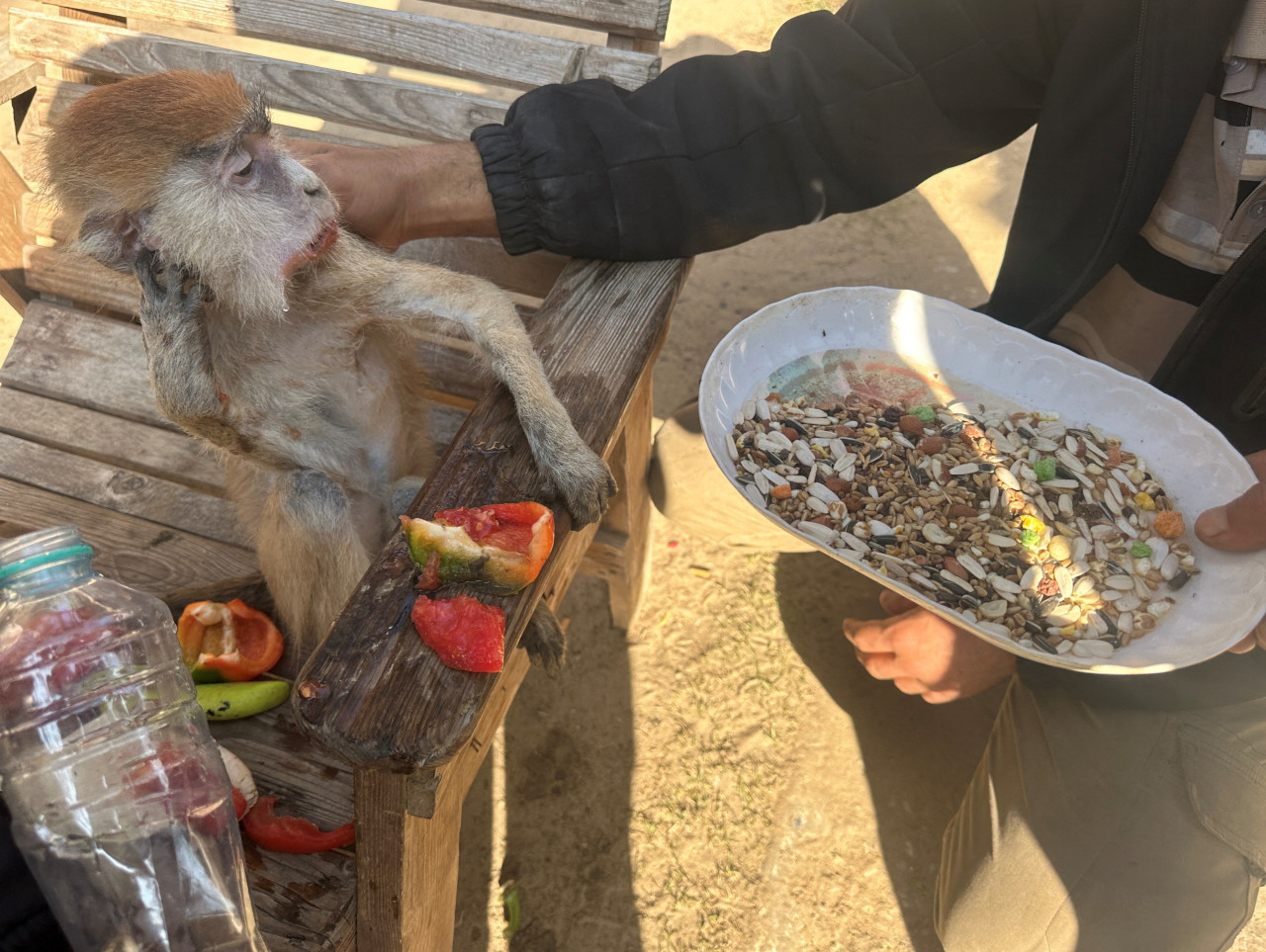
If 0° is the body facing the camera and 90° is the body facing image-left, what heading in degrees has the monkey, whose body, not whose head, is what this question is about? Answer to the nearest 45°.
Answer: approximately 315°

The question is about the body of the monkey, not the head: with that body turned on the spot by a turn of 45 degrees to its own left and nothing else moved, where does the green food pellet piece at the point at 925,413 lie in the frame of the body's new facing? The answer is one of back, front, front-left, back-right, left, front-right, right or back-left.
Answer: front

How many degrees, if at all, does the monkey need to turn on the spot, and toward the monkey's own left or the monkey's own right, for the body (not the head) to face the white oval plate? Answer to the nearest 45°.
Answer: approximately 45° to the monkey's own left

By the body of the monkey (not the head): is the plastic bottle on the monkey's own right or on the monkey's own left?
on the monkey's own right

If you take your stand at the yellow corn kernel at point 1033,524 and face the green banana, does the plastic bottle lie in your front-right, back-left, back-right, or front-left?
front-left
